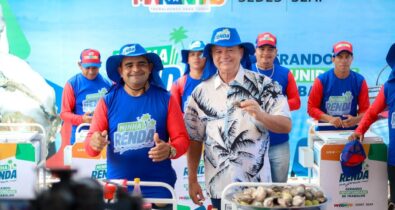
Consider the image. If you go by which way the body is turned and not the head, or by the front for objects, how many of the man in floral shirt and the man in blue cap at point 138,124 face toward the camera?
2

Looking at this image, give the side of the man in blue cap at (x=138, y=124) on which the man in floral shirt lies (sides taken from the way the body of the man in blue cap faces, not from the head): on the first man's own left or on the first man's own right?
on the first man's own left

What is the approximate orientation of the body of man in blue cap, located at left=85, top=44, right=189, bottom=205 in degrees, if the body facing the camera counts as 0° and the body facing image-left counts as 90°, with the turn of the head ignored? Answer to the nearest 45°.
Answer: approximately 0°

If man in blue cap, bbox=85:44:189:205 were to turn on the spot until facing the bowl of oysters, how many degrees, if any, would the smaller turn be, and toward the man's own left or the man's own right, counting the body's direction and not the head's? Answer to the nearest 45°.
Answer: approximately 45° to the man's own left

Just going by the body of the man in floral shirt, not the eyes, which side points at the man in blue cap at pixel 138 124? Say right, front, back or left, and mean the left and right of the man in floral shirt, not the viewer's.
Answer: right
